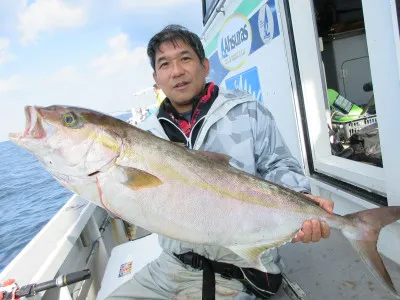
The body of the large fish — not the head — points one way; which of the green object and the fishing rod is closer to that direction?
the fishing rod

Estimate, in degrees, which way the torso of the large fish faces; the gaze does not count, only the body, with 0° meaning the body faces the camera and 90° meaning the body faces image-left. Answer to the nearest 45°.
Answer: approximately 90°

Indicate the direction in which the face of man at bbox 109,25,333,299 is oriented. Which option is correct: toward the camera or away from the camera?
toward the camera

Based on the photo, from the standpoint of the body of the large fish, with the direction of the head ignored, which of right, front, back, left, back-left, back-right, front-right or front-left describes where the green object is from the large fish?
back-right
